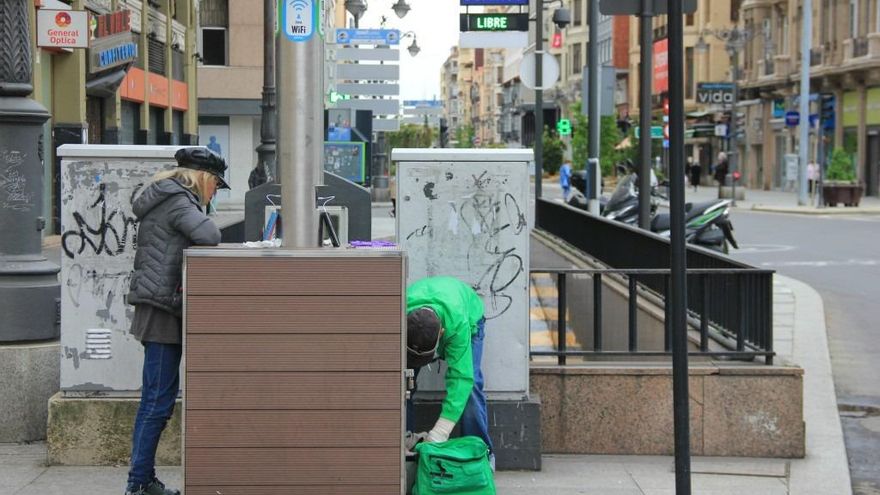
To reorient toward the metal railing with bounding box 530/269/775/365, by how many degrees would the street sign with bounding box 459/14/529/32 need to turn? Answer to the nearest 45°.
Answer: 0° — it already faces it

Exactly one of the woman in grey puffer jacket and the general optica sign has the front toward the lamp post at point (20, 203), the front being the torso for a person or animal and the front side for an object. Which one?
the general optica sign

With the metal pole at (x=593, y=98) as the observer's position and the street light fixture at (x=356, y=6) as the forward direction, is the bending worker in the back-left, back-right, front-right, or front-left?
back-left

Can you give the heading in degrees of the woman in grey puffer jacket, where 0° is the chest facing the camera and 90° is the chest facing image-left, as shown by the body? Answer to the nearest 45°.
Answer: approximately 270°

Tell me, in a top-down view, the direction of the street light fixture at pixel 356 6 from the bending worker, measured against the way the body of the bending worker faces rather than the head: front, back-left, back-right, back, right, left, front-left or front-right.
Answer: back-right

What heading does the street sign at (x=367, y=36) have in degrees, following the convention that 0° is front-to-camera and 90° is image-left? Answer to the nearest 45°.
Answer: approximately 0°

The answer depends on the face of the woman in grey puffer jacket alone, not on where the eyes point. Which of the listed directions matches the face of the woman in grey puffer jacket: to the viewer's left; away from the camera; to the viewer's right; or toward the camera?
to the viewer's right

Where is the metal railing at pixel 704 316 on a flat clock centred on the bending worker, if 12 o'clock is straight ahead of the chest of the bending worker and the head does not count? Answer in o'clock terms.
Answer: The metal railing is roughly at 6 o'clock from the bending worker.
